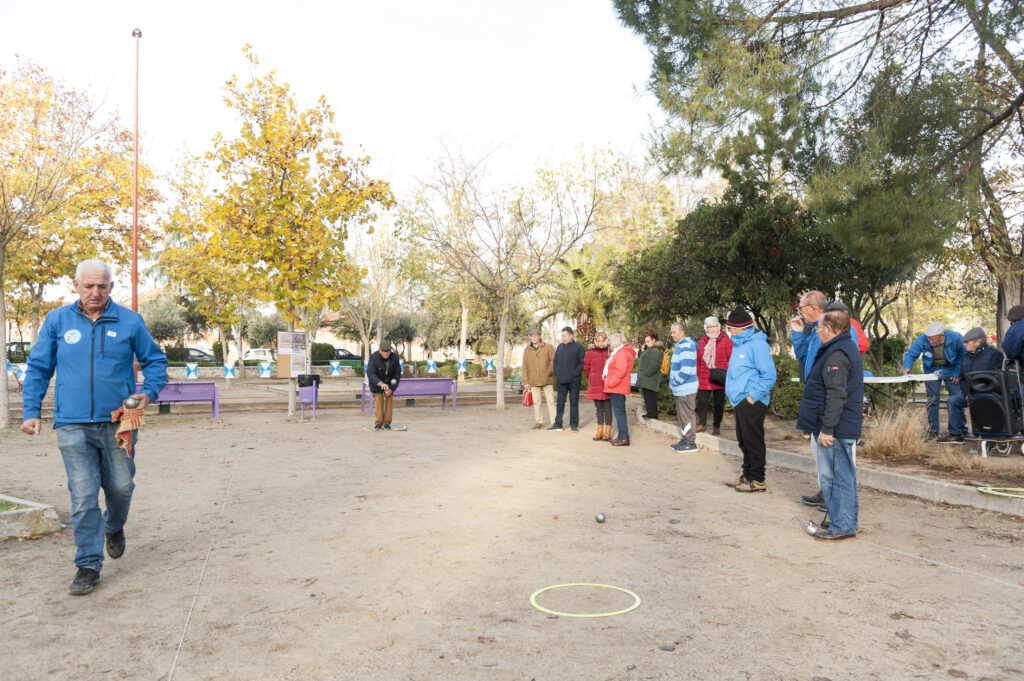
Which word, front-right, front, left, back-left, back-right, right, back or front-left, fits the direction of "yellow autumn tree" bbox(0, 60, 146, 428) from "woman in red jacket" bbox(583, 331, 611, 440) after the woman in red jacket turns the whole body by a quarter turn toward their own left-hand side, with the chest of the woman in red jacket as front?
back

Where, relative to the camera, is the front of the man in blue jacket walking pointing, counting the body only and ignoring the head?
toward the camera

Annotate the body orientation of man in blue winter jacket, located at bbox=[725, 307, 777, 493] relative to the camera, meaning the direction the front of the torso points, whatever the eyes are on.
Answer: to the viewer's left

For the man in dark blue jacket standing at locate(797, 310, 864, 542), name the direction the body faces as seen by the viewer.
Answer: to the viewer's left

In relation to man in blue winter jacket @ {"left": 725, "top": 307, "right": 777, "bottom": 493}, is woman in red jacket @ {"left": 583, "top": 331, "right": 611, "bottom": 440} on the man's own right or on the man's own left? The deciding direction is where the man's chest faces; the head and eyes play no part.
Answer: on the man's own right

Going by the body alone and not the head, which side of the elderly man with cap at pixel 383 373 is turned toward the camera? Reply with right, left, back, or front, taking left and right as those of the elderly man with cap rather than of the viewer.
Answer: front

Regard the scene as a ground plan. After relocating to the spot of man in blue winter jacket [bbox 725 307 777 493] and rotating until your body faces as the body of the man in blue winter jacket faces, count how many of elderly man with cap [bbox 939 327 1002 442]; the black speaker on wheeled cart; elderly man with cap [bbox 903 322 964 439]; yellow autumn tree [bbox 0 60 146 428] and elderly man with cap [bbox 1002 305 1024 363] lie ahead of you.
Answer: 1

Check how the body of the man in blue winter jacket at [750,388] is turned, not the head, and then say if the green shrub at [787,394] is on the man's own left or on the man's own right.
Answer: on the man's own right

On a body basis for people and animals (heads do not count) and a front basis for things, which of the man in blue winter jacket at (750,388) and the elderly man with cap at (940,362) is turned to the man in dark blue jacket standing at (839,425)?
the elderly man with cap
